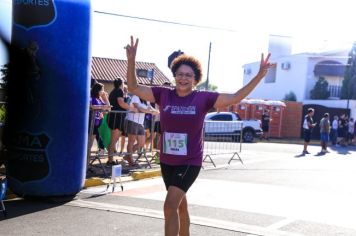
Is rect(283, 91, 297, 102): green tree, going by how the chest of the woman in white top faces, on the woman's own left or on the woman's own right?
on the woman's own left

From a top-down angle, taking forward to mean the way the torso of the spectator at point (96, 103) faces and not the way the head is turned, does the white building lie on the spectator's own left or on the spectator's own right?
on the spectator's own left

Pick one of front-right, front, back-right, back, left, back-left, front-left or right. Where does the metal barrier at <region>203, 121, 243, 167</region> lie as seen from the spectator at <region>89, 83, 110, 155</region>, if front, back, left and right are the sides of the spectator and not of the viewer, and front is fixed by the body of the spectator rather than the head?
front-left

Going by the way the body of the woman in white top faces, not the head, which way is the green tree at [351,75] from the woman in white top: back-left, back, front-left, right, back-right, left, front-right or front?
left

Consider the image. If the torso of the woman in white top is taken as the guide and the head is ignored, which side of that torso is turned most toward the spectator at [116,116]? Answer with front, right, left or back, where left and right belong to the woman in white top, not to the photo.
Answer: back

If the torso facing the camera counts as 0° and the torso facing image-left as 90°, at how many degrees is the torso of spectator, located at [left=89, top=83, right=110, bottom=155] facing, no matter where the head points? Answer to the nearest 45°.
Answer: approximately 270°

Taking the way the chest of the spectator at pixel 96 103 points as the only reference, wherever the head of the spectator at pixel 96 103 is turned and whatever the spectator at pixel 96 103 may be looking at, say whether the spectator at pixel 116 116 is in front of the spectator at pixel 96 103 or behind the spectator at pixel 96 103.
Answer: in front

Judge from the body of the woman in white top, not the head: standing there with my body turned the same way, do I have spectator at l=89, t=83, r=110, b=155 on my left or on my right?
on my right

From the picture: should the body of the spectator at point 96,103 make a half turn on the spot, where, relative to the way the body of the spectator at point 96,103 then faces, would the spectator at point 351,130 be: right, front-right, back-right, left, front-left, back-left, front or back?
back-right

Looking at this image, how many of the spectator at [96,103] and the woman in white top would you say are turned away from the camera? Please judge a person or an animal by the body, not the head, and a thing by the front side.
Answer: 0

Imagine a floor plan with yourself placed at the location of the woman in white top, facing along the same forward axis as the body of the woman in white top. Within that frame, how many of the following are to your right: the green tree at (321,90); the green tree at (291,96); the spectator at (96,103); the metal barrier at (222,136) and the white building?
1

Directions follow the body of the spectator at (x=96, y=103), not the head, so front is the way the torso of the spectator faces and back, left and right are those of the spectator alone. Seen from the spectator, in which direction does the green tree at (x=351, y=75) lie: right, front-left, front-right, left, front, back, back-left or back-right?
front-left

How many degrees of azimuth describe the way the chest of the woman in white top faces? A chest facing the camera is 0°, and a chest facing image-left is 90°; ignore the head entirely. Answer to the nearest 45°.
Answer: approximately 315°
